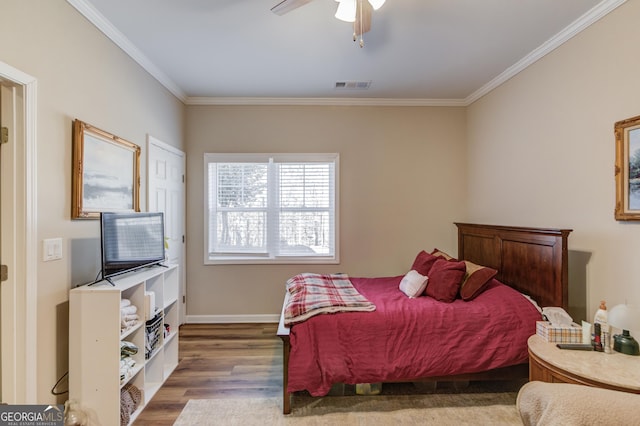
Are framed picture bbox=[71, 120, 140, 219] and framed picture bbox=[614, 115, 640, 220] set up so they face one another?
yes

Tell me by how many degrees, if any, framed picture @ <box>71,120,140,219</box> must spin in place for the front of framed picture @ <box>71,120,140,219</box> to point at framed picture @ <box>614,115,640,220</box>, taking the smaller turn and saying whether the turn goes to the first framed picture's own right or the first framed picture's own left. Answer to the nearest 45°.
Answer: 0° — it already faces it

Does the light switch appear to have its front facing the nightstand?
yes

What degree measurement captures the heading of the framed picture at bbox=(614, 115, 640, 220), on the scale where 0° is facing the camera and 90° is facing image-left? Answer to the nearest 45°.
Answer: approximately 45°

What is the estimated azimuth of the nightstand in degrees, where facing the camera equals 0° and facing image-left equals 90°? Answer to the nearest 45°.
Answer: approximately 45°

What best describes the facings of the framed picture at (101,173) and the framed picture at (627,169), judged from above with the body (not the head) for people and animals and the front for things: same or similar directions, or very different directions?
very different directions
